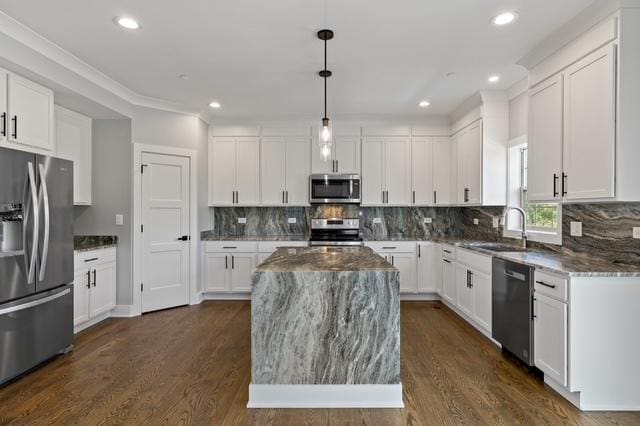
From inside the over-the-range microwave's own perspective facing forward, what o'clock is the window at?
The window is roughly at 10 o'clock from the over-the-range microwave.

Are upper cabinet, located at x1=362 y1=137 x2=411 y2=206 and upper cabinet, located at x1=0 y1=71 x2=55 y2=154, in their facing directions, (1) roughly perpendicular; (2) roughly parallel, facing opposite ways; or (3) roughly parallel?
roughly perpendicular

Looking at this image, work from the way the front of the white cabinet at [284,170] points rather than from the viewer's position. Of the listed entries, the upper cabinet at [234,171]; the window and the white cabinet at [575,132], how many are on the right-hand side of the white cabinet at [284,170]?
1

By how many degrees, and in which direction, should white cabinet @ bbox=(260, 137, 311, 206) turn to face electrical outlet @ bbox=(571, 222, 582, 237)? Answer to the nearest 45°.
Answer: approximately 45° to its left

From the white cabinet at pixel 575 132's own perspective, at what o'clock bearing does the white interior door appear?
The white interior door is roughly at 1 o'clock from the white cabinet.

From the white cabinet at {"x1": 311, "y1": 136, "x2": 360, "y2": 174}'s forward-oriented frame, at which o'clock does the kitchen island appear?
The kitchen island is roughly at 12 o'clock from the white cabinet.

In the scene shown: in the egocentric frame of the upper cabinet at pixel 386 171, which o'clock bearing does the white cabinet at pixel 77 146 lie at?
The white cabinet is roughly at 2 o'clock from the upper cabinet.

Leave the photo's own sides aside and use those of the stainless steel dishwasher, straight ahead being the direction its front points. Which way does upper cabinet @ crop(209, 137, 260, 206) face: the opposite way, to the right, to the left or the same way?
to the left

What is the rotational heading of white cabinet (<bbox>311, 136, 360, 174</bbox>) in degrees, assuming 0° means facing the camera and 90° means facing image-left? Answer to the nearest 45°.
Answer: approximately 0°

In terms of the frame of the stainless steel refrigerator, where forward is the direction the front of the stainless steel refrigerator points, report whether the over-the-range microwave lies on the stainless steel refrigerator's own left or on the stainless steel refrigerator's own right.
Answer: on the stainless steel refrigerator's own left

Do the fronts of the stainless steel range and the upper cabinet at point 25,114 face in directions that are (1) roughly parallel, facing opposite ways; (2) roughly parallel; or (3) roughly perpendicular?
roughly perpendicular

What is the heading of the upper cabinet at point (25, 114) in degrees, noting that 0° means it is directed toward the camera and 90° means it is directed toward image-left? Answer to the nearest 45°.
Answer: approximately 315°
